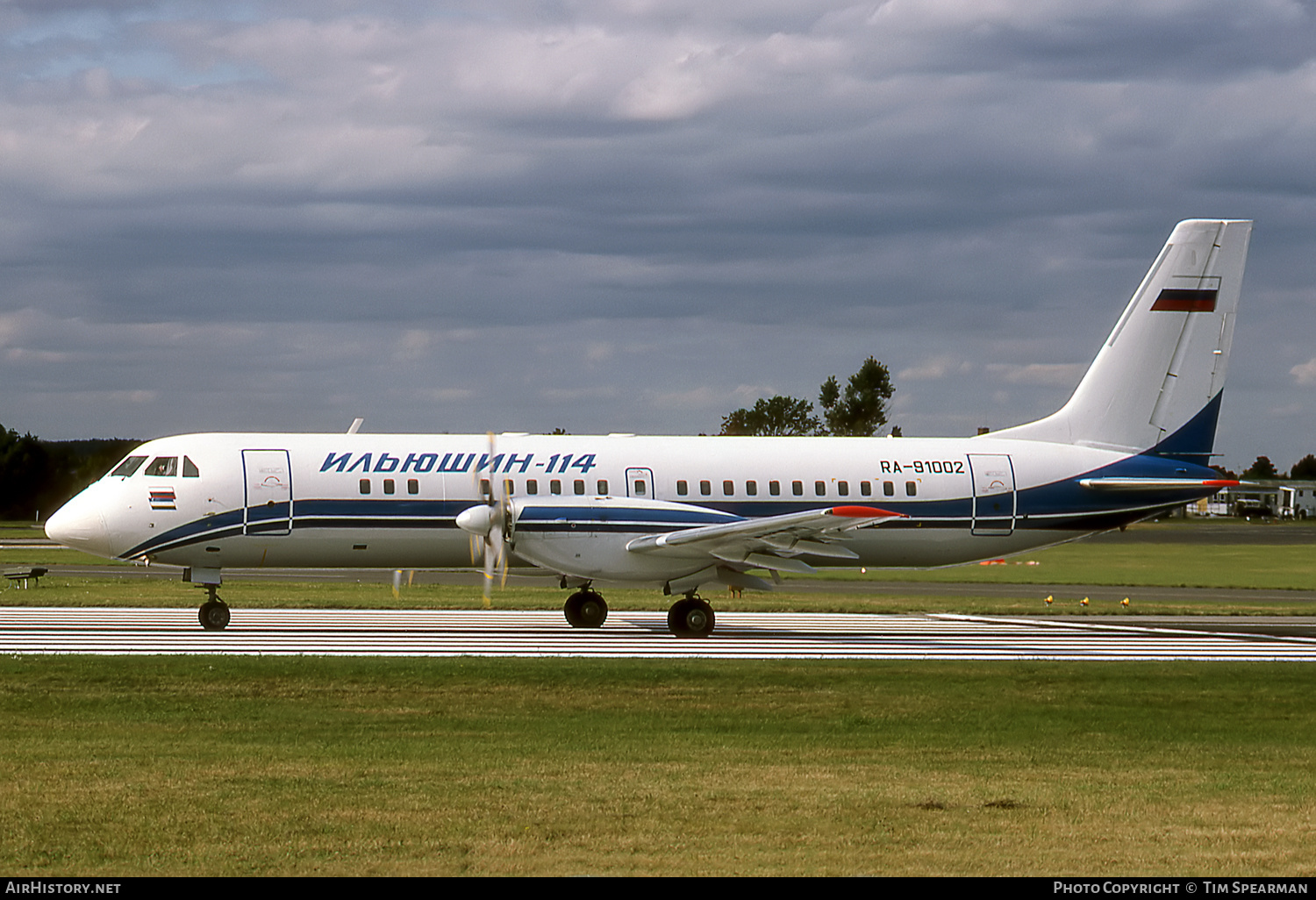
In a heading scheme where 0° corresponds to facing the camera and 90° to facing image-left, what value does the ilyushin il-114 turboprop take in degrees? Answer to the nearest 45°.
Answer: approximately 90°
